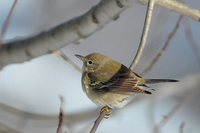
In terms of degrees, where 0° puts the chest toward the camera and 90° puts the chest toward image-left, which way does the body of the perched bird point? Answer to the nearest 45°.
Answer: approximately 90°
